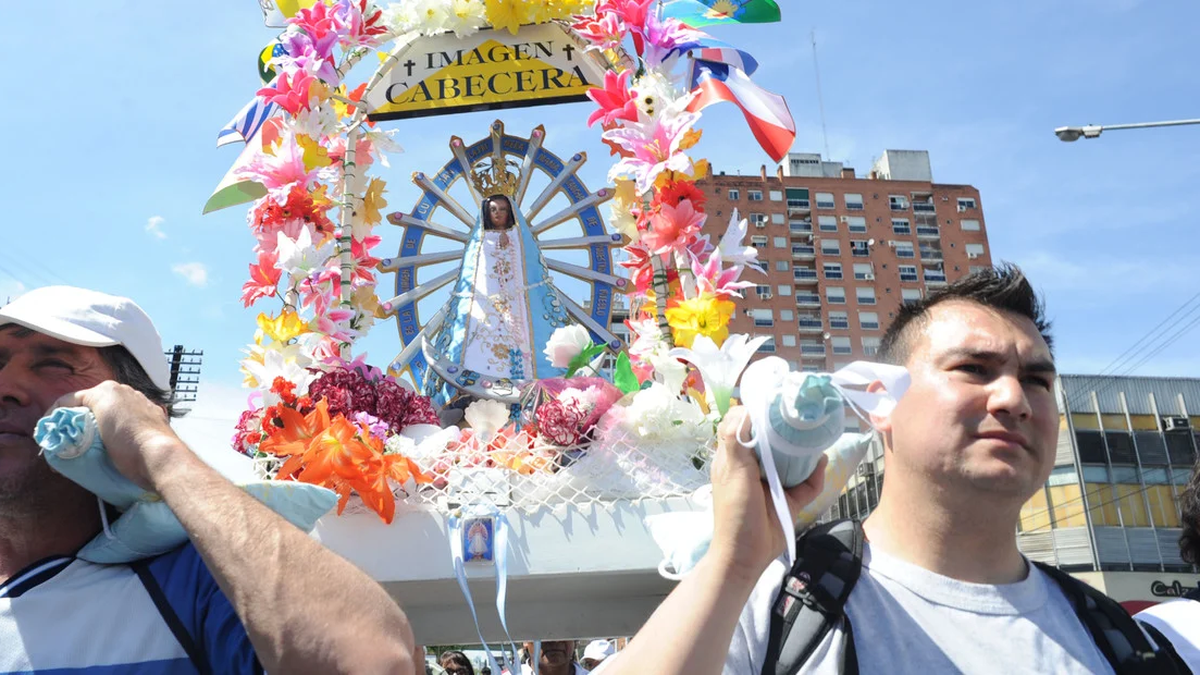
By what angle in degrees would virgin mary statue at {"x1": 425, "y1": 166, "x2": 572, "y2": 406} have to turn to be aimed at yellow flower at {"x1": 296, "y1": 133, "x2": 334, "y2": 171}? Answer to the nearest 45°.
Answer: approximately 45° to its right

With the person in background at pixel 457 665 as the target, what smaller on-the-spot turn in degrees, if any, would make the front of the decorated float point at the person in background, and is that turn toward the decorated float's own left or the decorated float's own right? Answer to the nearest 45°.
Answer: approximately 180°

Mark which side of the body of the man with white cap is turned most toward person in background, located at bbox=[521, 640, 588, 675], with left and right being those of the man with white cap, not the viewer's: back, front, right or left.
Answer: back

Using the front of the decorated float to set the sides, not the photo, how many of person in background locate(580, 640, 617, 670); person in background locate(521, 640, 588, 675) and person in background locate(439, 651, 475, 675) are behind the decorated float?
3

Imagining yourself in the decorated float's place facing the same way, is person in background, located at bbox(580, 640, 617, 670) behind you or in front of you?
behind
